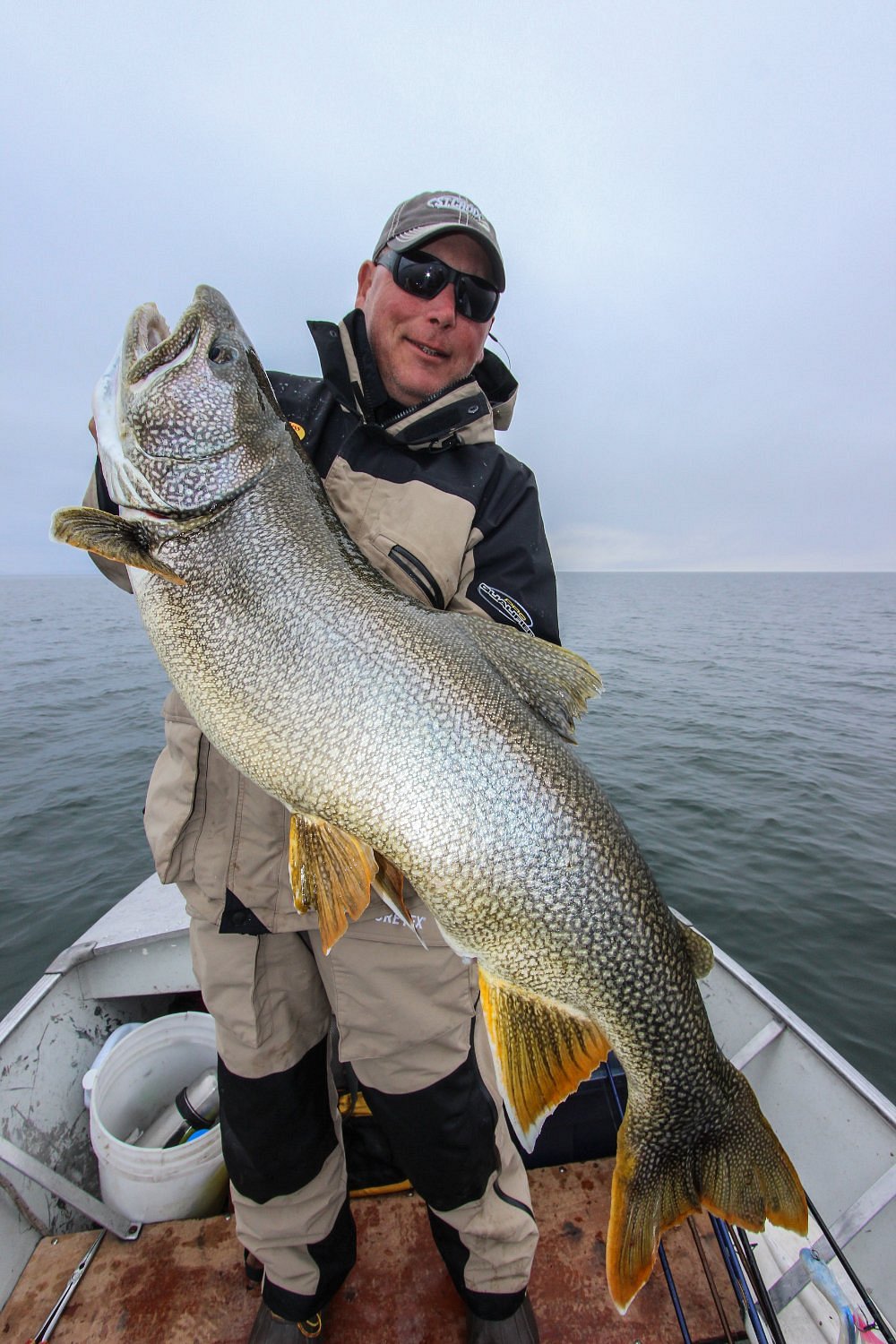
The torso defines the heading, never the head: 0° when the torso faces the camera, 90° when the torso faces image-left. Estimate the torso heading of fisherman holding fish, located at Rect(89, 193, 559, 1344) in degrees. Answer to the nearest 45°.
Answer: approximately 0°
